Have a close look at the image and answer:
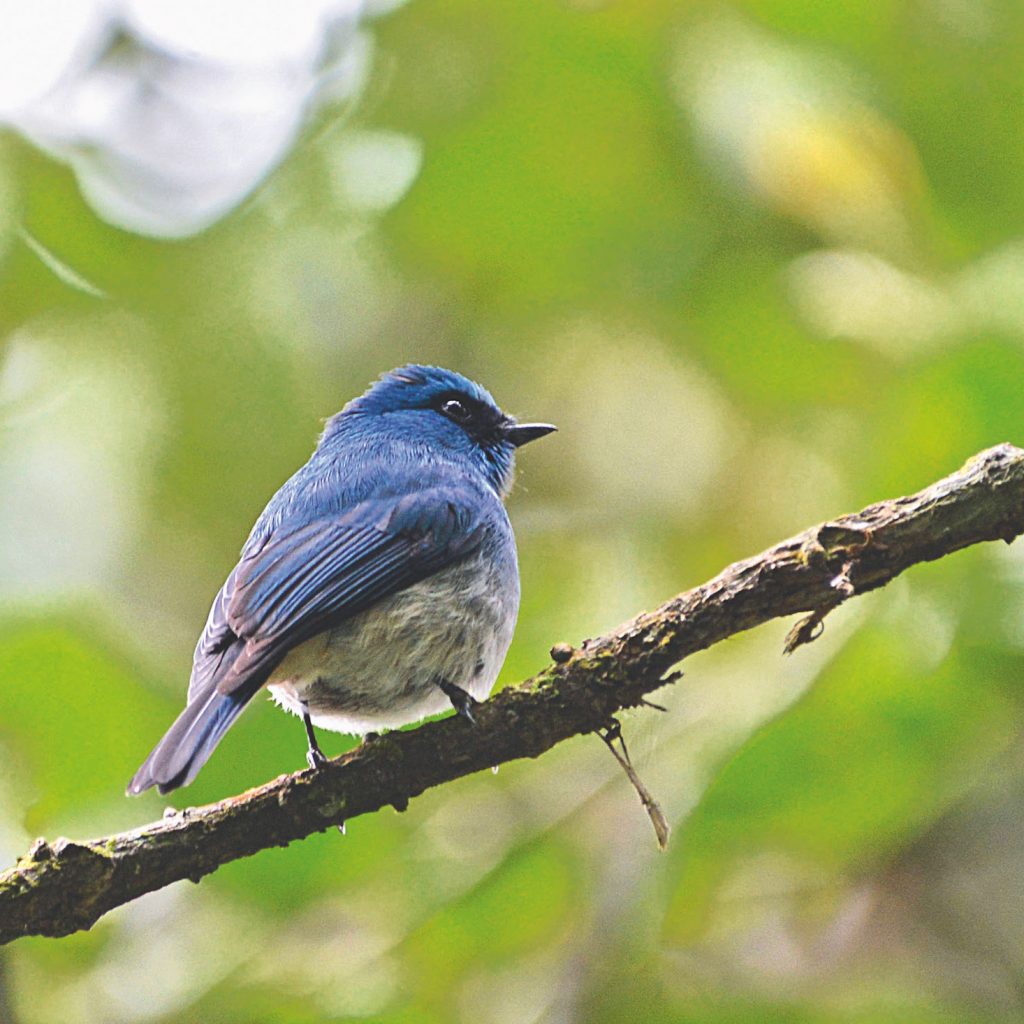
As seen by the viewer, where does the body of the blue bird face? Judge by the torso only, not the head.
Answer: to the viewer's right
